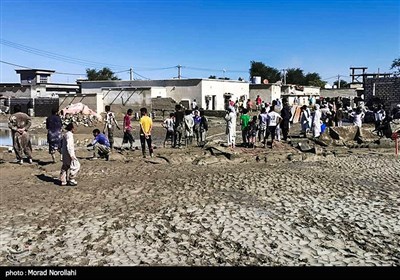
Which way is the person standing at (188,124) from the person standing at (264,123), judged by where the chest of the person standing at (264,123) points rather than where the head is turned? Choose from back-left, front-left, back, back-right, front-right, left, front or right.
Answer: left

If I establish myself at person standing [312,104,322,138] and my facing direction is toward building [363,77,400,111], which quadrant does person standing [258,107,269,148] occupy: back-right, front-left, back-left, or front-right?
back-left

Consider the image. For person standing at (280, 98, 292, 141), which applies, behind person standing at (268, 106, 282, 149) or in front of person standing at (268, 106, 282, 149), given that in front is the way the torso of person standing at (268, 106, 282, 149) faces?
in front

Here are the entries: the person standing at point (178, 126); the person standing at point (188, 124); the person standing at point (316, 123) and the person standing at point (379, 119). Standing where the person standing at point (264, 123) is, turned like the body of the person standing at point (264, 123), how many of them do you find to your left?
2

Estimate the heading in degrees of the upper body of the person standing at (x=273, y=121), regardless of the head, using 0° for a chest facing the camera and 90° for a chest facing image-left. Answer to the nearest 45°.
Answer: approximately 180°
